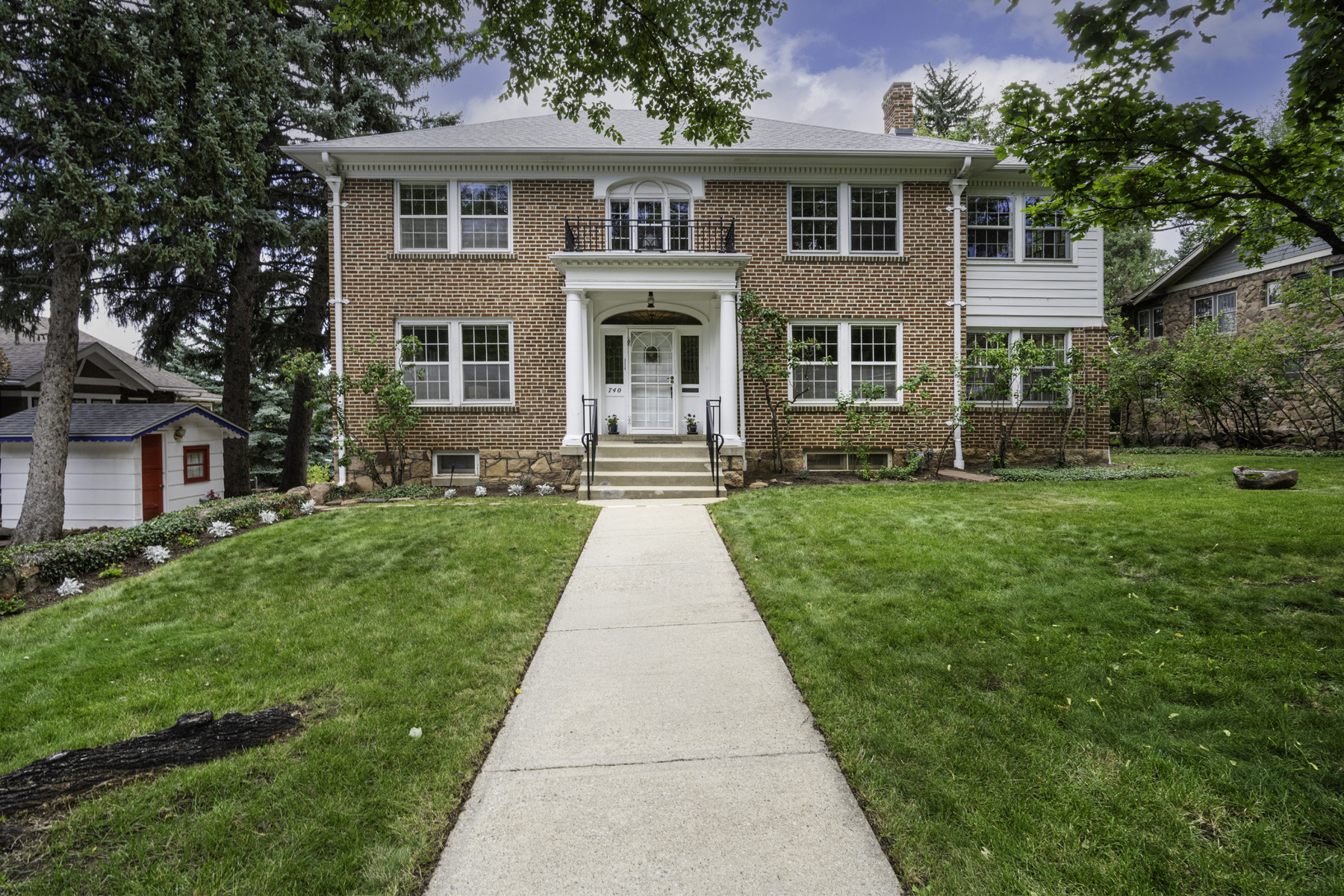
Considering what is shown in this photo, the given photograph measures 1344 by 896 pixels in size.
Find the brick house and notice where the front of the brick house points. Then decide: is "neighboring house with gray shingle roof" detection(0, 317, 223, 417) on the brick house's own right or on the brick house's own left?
on the brick house's own right

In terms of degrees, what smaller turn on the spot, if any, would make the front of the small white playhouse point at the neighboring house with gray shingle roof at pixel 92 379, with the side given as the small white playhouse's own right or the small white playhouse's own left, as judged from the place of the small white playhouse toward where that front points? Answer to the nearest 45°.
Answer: approximately 135° to the small white playhouse's own left

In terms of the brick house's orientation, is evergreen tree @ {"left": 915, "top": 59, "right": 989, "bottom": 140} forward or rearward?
rearward

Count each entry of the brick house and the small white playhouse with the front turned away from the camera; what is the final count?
0

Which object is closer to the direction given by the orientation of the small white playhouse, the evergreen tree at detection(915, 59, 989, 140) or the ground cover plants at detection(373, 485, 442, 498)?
the ground cover plants

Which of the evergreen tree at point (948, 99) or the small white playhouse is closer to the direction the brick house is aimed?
the small white playhouse

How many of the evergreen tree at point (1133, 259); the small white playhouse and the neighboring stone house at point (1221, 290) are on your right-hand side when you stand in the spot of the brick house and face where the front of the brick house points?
1

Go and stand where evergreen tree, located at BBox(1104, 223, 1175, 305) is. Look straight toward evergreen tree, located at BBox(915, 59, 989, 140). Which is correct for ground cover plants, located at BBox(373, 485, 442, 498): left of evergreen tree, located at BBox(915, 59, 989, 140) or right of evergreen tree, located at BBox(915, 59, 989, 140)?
left

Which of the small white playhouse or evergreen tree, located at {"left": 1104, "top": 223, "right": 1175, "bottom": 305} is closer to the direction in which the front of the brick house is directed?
the small white playhouse

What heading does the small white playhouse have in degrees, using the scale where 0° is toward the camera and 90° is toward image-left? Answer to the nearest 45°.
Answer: approximately 315°

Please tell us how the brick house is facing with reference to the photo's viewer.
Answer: facing the viewer

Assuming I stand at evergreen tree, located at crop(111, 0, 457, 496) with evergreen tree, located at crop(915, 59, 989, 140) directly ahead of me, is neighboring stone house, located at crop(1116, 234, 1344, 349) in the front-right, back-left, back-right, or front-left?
front-right

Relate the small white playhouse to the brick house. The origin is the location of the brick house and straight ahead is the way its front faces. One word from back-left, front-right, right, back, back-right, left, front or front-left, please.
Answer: right
